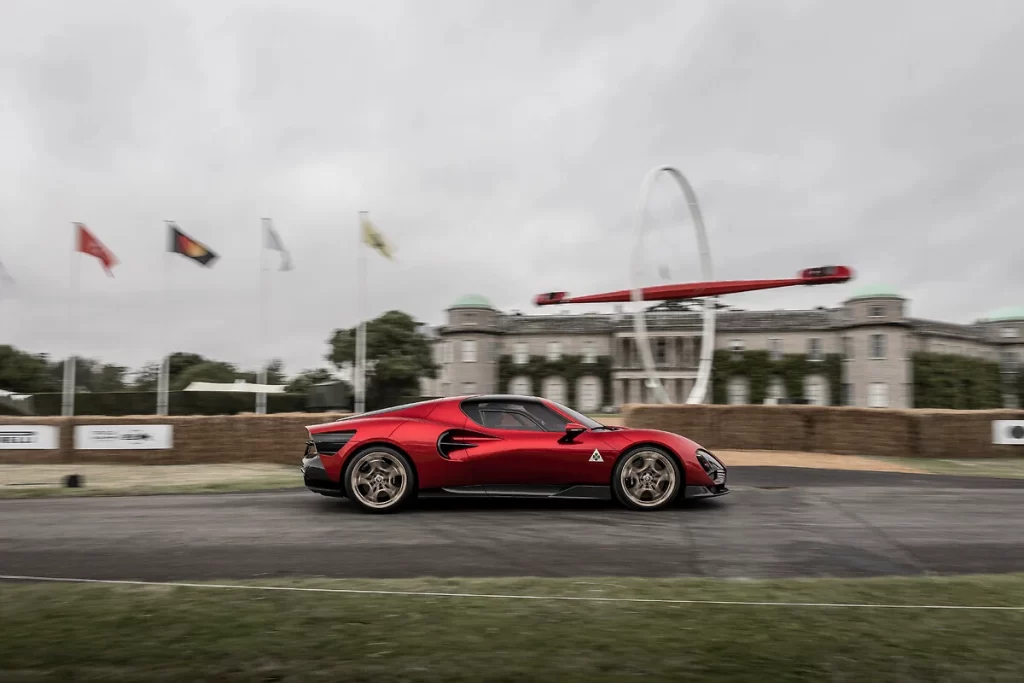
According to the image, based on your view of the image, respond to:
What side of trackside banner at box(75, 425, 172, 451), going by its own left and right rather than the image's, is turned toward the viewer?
front

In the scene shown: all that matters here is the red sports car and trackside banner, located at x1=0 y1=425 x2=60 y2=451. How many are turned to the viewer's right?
1

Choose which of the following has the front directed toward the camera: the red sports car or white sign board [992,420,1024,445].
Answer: the white sign board

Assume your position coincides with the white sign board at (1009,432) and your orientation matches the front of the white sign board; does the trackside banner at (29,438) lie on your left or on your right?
on your right

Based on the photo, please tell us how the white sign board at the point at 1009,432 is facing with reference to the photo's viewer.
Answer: facing the viewer

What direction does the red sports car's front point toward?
to the viewer's right

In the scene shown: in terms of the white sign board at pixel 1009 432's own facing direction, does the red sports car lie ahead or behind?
ahead

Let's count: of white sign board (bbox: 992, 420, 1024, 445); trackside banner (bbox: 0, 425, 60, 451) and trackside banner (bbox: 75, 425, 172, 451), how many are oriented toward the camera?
3

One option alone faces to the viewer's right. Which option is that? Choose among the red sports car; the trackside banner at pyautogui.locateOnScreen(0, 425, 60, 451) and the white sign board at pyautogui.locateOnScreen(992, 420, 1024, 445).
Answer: the red sports car

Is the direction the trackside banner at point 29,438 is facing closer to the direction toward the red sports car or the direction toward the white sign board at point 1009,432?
the red sports car

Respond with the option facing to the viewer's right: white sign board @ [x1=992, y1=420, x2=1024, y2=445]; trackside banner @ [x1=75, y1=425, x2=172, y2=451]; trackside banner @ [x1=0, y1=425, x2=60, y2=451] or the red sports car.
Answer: the red sports car

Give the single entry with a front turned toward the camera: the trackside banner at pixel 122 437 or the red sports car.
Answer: the trackside banner

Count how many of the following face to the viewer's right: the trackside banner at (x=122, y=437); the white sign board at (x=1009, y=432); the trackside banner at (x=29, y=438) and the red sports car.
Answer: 1

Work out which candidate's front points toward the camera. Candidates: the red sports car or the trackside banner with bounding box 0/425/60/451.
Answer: the trackside banner
